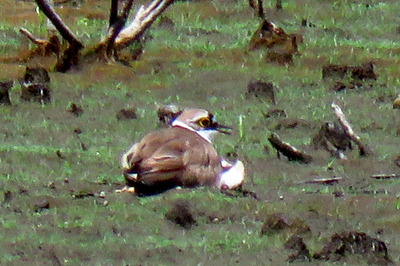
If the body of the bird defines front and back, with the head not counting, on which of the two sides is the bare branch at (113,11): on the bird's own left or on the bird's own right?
on the bird's own left

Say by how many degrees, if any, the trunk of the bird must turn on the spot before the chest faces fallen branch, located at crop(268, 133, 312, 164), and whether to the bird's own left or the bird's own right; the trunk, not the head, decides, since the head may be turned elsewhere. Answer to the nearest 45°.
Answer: approximately 45° to the bird's own left

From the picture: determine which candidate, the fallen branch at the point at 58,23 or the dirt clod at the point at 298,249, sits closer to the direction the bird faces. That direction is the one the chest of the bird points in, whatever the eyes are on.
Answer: the dirt clod

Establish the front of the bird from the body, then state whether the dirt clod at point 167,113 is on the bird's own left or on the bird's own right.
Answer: on the bird's own left

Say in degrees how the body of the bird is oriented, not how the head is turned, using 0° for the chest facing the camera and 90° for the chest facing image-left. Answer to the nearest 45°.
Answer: approximately 270°

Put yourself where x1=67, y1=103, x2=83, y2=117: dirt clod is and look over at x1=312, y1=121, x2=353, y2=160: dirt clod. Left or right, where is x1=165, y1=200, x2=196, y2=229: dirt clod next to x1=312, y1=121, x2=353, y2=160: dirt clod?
right

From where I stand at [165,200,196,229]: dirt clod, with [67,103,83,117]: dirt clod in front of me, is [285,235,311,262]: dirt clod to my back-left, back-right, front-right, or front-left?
back-right
